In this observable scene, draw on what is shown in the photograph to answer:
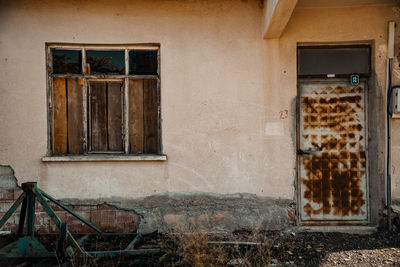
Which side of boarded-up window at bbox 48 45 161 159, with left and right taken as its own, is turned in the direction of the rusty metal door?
left

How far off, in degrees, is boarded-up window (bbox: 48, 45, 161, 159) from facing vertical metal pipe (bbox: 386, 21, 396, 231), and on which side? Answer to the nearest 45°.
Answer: approximately 90° to its left

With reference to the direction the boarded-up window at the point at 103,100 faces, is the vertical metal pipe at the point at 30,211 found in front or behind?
in front

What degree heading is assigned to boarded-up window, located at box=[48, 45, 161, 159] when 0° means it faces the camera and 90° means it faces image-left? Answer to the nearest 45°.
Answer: approximately 0°
